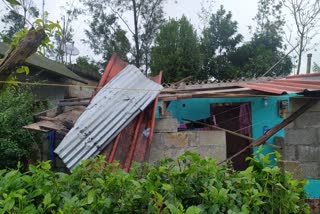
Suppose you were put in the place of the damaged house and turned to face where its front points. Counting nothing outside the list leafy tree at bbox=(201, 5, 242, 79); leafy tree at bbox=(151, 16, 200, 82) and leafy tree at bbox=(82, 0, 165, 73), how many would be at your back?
3

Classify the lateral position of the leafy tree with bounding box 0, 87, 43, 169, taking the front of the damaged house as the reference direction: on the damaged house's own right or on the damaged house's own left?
on the damaged house's own right

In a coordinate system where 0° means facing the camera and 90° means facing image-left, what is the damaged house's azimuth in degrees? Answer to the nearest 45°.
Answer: approximately 0°

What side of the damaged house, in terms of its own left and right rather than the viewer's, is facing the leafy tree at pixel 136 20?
back

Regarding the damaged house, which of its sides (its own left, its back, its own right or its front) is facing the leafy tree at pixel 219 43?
back

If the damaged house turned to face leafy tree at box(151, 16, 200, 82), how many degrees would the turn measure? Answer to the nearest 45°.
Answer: approximately 180°
